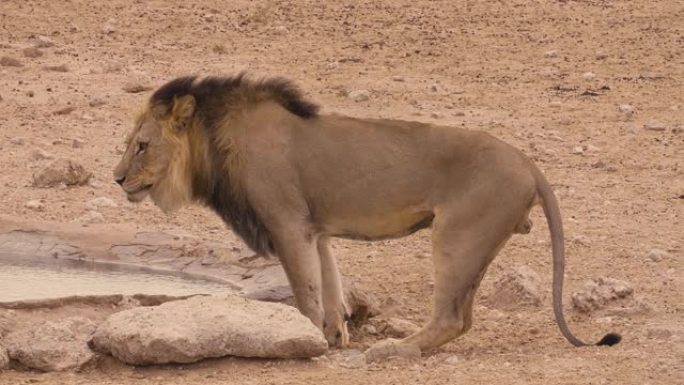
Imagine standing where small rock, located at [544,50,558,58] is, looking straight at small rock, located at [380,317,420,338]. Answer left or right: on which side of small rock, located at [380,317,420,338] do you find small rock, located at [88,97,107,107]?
right

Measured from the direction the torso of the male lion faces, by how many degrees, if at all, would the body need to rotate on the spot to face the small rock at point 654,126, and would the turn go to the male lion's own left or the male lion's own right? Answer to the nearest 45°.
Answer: approximately 135° to the male lion's own right

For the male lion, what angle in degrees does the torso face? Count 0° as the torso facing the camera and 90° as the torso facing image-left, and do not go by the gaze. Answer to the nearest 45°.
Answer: approximately 90°

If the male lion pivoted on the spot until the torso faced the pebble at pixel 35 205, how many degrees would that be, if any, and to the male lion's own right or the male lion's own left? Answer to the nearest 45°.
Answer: approximately 45° to the male lion's own right

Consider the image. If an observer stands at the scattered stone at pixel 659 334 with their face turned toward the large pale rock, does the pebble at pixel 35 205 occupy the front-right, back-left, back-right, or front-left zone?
front-right

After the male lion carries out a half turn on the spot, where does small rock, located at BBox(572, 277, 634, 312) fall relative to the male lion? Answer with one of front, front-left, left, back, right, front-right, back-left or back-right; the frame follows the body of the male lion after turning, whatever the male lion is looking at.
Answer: front

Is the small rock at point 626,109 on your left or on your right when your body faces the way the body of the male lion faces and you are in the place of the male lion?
on your right

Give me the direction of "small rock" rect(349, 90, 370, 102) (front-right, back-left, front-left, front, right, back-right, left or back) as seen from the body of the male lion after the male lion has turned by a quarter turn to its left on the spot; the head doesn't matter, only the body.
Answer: back

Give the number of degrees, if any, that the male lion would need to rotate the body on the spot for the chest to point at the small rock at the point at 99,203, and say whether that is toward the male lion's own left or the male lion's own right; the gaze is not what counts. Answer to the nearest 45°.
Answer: approximately 45° to the male lion's own right

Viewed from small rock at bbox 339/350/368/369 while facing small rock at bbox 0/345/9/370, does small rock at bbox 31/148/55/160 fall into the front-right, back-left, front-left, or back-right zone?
front-right

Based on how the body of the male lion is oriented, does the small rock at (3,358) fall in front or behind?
in front

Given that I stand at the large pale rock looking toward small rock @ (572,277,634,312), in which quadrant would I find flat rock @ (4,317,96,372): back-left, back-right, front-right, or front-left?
back-left

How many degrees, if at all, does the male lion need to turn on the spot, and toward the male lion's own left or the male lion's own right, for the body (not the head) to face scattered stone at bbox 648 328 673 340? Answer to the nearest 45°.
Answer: approximately 180°
